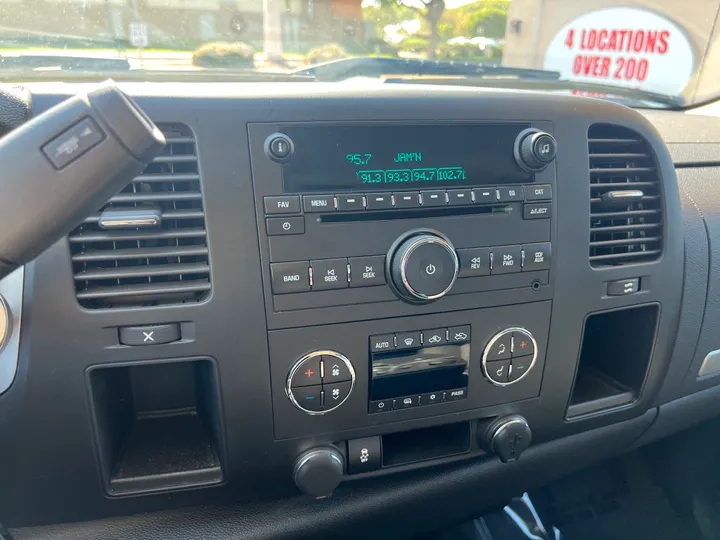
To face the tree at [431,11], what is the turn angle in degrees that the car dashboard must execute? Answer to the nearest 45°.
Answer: approximately 180°

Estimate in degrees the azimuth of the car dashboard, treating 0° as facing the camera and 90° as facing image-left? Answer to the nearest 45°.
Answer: approximately 0°

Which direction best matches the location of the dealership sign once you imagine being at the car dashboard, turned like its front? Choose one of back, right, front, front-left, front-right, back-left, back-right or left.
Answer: back-left
